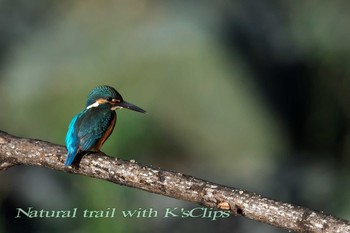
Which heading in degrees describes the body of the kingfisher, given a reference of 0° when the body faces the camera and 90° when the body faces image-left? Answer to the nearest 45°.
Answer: approximately 270°
